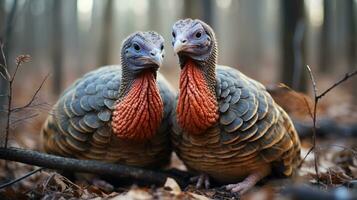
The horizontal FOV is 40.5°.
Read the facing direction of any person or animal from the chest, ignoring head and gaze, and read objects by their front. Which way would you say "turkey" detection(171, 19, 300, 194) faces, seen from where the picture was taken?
facing the viewer and to the left of the viewer

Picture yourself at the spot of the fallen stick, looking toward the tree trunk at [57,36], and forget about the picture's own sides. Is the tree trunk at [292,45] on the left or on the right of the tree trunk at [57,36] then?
right

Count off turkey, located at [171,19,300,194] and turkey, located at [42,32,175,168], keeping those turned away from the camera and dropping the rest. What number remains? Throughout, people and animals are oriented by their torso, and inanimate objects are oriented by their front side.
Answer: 0

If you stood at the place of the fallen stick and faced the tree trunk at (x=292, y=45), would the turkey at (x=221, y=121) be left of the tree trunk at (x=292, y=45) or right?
right

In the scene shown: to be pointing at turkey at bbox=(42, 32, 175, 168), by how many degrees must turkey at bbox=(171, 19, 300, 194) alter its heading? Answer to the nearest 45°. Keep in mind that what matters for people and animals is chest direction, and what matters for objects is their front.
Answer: approximately 45° to its right

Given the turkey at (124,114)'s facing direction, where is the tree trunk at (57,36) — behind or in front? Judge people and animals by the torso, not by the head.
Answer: behind

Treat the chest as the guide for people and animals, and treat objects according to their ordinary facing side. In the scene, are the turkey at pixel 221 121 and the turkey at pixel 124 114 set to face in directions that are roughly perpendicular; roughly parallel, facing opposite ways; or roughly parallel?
roughly perpendicular

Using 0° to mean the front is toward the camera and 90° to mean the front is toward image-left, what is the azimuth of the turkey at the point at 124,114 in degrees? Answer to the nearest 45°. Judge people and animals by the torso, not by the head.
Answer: approximately 315°

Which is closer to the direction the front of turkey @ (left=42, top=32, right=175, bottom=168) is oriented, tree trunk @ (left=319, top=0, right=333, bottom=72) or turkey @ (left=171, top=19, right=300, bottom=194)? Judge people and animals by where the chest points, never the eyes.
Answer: the turkey

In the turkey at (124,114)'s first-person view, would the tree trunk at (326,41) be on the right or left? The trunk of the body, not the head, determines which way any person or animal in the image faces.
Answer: on its left

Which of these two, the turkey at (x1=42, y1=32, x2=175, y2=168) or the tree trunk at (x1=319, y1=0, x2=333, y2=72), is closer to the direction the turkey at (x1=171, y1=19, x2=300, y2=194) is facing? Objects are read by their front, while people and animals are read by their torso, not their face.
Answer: the turkey

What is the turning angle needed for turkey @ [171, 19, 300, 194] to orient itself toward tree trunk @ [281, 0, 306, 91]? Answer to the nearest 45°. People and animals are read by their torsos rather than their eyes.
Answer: approximately 135° to its right

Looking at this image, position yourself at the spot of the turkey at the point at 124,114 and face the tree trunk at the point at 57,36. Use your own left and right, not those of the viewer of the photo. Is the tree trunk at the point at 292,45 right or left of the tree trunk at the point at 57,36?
right
